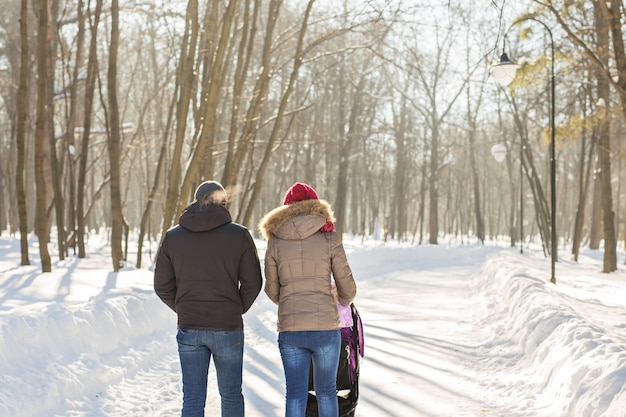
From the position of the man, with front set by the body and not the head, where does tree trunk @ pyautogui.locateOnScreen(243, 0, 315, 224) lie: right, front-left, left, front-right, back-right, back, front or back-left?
front

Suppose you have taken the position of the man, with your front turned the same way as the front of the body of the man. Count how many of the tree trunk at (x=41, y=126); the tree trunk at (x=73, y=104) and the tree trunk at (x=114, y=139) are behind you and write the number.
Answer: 0

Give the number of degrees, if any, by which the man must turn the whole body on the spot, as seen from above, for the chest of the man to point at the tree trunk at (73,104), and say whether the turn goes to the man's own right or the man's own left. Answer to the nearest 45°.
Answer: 0° — they already face it

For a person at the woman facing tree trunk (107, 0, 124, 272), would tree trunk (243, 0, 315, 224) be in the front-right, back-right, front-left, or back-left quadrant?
front-right

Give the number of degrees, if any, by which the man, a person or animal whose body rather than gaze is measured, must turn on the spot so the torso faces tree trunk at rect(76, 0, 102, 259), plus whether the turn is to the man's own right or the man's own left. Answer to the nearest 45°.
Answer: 0° — they already face it

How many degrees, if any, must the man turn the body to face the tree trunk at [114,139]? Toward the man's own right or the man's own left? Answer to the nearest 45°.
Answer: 0° — they already face it

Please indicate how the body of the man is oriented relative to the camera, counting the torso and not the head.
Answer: away from the camera

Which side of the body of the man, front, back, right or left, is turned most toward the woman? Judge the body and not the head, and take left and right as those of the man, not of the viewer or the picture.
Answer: right

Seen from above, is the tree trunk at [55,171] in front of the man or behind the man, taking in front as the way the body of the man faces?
in front

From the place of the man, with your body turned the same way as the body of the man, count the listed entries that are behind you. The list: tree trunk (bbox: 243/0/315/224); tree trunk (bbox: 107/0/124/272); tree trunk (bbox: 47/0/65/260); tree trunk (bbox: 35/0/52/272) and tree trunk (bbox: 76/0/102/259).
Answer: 0

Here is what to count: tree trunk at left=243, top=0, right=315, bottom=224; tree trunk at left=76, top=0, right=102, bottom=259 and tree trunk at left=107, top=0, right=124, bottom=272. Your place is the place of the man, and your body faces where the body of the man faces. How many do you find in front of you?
3

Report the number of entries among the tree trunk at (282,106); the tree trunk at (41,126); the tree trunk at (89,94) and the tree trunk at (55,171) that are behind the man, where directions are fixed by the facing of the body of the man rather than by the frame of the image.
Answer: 0

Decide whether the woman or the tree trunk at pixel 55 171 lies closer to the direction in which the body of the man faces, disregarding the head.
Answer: the tree trunk

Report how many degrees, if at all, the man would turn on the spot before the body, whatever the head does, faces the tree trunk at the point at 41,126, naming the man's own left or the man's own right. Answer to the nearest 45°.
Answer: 0° — they already face it
